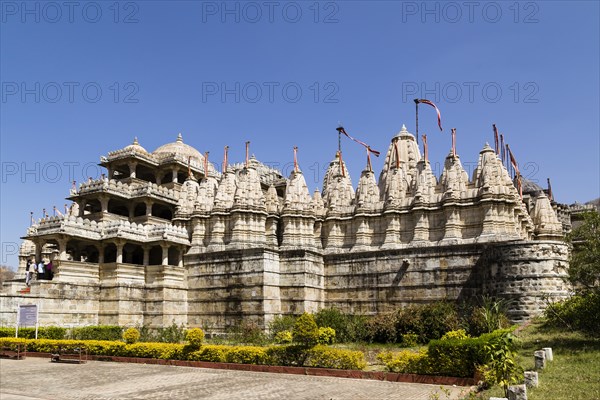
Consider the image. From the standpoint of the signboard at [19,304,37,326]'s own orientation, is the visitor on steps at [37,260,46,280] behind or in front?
behind

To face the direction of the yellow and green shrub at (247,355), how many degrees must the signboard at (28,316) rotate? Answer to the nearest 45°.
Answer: approximately 45° to its left

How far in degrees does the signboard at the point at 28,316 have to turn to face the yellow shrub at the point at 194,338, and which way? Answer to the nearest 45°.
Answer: approximately 45° to its left

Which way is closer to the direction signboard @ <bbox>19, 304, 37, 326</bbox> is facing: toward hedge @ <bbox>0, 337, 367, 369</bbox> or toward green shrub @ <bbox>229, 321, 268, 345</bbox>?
the hedge

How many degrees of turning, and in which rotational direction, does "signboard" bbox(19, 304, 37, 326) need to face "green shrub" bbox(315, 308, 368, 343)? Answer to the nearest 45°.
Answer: approximately 90° to its left

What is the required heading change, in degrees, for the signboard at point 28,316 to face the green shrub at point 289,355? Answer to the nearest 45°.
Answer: approximately 45° to its left

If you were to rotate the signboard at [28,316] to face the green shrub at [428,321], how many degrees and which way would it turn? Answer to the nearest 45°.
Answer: approximately 90° to its left

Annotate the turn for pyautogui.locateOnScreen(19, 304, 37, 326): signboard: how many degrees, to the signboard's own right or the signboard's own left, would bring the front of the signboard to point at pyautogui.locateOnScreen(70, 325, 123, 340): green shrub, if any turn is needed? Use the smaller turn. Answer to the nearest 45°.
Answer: approximately 135° to the signboard's own left

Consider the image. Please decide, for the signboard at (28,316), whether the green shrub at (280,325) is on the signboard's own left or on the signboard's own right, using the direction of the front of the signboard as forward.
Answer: on the signboard's own left

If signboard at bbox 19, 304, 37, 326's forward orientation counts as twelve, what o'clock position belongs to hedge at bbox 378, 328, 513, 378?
The hedge is roughly at 11 o'clock from the signboard.

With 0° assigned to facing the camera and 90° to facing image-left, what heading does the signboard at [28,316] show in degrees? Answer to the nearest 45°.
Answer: approximately 0°
